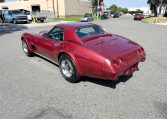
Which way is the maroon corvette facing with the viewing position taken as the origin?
facing away from the viewer and to the left of the viewer
